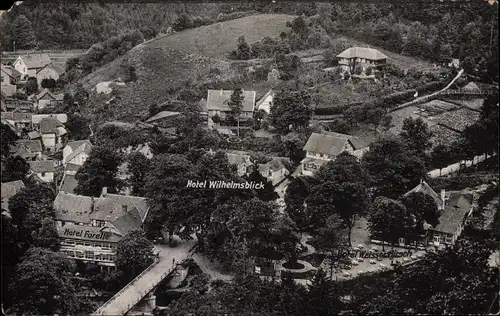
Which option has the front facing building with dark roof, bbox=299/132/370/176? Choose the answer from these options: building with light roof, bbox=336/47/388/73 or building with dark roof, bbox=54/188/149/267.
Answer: building with light roof, bbox=336/47/388/73

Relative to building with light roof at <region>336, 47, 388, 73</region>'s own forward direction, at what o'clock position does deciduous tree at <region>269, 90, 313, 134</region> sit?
The deciduous tree is roughly at 1 o'clock from the building with light roof.

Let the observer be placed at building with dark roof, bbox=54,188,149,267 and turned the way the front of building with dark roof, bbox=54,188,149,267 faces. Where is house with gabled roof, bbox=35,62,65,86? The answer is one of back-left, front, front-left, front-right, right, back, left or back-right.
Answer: back

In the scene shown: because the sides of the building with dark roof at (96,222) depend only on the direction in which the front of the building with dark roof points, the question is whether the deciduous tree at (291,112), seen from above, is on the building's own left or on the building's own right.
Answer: on the building's own left

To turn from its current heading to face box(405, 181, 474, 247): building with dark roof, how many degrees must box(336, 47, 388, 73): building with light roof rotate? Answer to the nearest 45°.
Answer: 0° — it already faces it

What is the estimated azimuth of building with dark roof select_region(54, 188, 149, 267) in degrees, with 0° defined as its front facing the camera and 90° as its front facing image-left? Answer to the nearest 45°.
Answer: approximately 0°

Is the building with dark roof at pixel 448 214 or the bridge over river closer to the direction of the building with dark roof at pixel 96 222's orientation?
the bridge over river

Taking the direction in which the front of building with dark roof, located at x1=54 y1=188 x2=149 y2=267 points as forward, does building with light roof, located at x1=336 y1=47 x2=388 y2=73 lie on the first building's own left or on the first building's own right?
on the first building's own left

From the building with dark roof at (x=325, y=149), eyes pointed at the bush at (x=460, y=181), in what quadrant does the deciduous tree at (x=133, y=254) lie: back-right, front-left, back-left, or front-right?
back-right

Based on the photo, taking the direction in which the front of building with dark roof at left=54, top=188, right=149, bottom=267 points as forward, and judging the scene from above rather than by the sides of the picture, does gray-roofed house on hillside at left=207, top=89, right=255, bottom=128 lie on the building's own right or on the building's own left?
on the building's own left

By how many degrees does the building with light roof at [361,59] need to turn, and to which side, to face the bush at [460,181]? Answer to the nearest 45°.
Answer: approximately 45° to its left

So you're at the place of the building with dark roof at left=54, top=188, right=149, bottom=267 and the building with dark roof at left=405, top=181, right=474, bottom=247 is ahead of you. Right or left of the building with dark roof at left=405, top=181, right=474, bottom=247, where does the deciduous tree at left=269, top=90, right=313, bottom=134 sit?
left

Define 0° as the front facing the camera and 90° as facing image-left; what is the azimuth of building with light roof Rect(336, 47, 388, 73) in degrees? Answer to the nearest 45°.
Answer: approximately 0°

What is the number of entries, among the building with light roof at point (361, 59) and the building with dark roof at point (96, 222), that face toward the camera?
2

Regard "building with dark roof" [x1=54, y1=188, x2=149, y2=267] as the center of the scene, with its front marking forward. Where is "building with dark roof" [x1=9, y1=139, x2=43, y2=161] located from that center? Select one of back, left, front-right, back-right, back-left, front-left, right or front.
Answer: back-right
